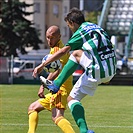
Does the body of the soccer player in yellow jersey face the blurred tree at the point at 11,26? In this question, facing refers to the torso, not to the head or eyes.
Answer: no
